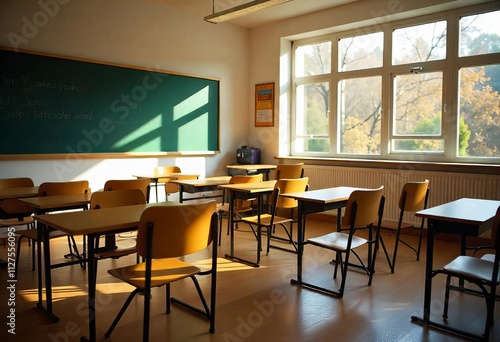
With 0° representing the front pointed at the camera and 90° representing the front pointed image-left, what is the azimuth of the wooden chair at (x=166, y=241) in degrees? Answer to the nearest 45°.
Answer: approximately 135°

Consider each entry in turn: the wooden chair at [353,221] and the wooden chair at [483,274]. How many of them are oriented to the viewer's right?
0

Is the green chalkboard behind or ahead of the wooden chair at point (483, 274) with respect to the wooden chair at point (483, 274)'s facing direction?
ahead

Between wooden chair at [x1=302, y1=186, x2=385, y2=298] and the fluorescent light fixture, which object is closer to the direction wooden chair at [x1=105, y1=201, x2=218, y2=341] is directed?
the fluorescent light fixture

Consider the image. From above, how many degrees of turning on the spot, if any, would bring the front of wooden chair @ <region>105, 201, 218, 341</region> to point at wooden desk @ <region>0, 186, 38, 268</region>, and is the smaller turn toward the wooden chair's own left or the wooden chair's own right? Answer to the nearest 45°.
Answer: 0° — it already faces it

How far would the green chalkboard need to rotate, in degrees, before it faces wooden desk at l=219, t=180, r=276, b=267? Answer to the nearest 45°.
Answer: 0° — it already faces it

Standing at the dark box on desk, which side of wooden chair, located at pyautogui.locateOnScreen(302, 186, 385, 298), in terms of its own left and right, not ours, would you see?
front

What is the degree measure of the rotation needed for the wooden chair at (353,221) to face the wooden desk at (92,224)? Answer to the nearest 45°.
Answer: approximately 90° to its left

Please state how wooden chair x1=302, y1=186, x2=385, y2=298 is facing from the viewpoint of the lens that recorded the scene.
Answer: facing away from the viewer and to the left of the viewer

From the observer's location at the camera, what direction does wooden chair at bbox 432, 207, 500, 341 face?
facing away from the viewer and to the left of the viewer

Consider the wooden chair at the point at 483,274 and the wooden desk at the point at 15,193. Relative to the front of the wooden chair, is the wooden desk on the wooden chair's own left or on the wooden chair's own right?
on the wooden chair's own left
